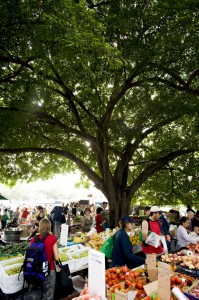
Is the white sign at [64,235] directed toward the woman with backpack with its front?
yes

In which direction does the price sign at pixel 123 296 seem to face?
toward the camera

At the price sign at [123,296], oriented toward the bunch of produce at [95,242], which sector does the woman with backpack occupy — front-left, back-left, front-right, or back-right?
front-left

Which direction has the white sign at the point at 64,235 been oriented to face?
toward the camera

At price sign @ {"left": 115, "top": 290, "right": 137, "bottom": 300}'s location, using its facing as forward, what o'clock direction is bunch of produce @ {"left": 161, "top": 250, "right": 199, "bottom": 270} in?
The bunch of produce is roughly at 7 o'clock from the price sign.

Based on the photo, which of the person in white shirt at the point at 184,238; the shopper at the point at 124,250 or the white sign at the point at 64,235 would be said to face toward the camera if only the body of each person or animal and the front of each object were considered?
the white sign

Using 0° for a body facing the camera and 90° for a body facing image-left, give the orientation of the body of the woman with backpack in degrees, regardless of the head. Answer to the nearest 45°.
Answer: approximately 225°

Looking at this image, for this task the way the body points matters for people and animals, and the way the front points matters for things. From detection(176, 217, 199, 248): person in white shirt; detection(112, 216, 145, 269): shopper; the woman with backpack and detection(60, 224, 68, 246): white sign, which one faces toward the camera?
the white sign

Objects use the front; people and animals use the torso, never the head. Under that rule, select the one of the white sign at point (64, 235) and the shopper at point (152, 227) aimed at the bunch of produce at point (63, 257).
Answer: the white sign

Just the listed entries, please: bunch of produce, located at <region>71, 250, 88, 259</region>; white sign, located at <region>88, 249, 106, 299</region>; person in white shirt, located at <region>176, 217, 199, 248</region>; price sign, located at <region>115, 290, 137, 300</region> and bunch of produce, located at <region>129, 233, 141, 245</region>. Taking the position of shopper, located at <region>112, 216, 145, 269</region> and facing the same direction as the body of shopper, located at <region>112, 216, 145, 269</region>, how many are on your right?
2

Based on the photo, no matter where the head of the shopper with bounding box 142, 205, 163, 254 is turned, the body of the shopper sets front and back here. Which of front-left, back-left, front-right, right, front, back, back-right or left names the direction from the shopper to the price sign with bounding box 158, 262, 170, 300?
front-right

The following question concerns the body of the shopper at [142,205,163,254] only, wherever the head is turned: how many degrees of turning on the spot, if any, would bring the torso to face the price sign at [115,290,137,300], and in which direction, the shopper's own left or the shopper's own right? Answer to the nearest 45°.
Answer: approximately 45° to the shopper's own right

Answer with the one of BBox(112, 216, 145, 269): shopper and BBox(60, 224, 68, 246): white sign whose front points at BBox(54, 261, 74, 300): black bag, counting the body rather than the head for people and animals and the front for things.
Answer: the white sign
